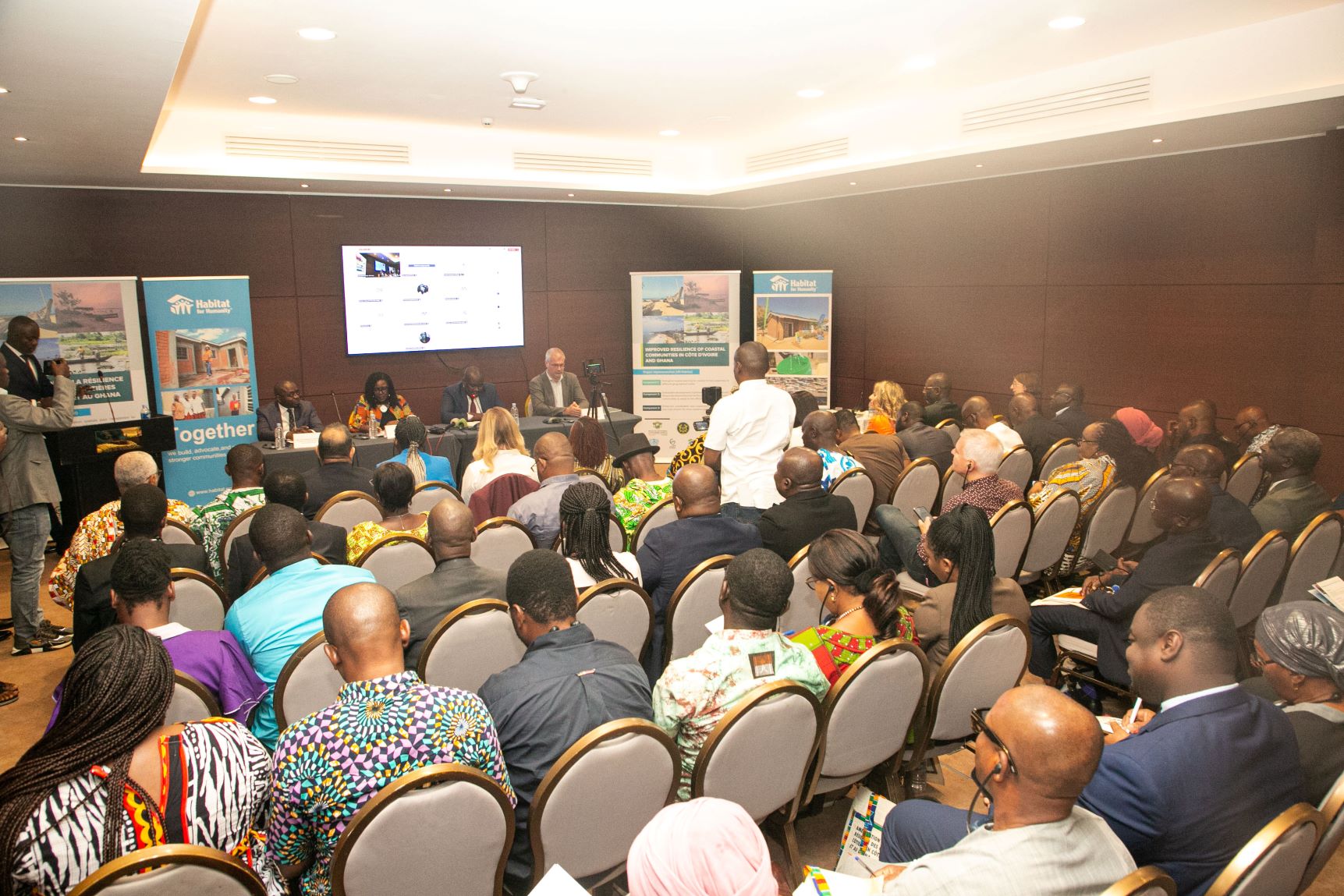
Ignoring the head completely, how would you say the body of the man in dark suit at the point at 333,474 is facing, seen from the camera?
away from the camera

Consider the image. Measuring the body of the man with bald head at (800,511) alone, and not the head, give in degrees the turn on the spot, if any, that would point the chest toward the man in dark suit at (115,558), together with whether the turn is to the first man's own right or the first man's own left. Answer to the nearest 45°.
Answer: approximately 45° to the first man's own left

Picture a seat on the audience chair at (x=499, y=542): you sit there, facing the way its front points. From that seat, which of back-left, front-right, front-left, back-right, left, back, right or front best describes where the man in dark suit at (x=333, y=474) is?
front-left

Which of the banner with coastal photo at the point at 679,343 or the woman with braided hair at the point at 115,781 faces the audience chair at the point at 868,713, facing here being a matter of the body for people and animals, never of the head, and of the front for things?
the banner with coastal photo

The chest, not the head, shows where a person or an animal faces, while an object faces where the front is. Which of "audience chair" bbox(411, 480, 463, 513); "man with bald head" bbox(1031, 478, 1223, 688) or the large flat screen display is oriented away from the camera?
the audience chair

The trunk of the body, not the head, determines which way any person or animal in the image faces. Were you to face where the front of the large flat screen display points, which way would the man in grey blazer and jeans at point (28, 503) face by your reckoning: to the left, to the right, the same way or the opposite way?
to the left

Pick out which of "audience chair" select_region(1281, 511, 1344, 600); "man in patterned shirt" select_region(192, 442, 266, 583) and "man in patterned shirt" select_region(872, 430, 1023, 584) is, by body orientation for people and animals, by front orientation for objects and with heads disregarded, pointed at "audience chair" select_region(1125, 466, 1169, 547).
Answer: "audience chair" select_region(1281, 511, 1344, 600)

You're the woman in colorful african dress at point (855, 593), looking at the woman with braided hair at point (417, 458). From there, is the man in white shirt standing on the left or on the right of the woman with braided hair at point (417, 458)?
right

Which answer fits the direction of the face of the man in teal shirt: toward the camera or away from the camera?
away from the camera

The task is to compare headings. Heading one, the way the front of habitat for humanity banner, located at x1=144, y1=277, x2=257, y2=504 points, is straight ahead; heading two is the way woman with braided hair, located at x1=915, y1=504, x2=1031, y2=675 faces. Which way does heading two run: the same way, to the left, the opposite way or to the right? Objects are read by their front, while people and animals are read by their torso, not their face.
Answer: the opposite way

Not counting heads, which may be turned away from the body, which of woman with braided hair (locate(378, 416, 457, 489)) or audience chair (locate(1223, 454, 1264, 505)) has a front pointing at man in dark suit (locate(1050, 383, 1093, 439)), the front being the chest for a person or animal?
the audience chair

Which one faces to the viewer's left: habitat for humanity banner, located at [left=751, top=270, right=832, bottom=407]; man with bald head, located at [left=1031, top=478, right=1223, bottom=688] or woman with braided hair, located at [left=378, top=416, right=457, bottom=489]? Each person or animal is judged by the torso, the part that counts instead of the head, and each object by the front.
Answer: the man with bald head

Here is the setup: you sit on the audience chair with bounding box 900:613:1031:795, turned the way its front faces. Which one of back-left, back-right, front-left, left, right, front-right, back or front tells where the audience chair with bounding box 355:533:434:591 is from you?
front-left

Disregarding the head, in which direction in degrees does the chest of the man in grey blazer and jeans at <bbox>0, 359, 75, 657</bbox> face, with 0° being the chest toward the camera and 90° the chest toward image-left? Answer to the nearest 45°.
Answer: approximately 270°

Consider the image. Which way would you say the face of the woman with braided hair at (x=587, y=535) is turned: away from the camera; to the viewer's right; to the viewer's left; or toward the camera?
away from the camera

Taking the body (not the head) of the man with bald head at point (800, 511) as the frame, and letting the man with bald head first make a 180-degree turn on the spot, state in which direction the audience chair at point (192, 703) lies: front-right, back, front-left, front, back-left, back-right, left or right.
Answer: right
